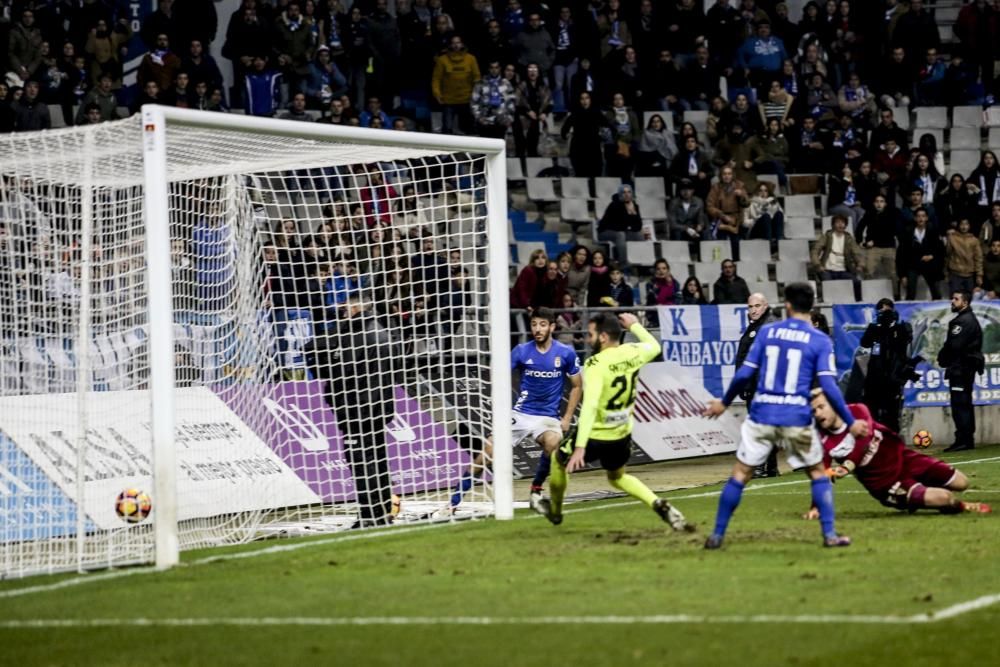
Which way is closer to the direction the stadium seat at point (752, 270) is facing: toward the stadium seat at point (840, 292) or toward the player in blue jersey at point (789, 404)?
the player in blue jersey

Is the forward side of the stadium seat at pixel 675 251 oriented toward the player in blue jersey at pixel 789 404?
yes

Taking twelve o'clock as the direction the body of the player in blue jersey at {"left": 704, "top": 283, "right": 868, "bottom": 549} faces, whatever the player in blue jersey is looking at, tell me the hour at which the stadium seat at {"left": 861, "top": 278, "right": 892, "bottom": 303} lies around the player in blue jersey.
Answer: The stadium seat is roughly at 12 o'clock from the player in blue jersey.

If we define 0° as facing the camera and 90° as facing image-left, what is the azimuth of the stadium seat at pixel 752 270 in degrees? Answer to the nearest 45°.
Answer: approximately 0°

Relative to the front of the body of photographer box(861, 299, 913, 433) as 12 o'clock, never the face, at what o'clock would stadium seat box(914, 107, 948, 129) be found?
The stadium seat is roughly at 6 o'clock from the photographer.

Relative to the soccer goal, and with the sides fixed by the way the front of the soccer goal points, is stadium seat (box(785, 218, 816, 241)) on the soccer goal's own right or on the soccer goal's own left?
on the soccer goal's own left

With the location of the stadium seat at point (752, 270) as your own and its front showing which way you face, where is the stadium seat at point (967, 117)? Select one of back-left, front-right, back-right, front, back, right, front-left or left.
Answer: back-left

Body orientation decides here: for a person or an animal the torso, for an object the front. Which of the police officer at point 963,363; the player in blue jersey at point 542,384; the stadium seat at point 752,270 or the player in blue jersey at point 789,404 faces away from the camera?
the player in blue jersey at point 789,404

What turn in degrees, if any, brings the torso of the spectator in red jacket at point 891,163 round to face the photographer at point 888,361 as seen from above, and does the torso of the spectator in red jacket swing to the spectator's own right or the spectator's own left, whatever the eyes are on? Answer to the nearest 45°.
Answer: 0° — they already face them

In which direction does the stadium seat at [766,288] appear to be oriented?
toward the camera

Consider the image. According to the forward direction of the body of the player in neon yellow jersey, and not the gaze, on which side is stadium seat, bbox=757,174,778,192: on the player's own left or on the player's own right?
on the player's own right

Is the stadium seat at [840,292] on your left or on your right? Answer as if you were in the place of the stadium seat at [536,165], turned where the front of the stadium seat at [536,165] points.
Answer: on your left

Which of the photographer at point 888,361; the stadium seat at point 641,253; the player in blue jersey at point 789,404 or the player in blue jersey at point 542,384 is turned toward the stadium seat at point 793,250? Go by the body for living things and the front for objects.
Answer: the player in blue jersey at point 789,404

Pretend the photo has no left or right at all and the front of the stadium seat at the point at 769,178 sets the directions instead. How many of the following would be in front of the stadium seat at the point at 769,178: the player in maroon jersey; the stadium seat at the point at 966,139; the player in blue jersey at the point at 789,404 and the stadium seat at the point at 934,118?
2
